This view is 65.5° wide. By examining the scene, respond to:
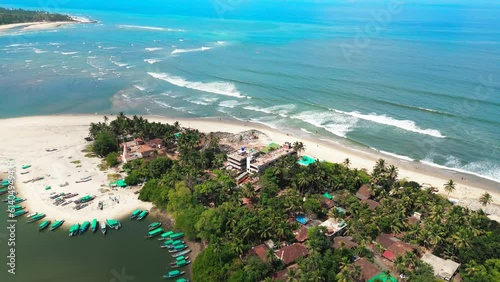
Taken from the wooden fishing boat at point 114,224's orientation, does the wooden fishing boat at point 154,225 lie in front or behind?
in front

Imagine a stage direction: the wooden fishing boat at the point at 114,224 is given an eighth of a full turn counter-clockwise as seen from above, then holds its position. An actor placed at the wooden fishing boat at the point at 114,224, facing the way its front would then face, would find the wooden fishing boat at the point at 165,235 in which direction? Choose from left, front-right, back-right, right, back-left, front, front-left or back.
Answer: front-right
